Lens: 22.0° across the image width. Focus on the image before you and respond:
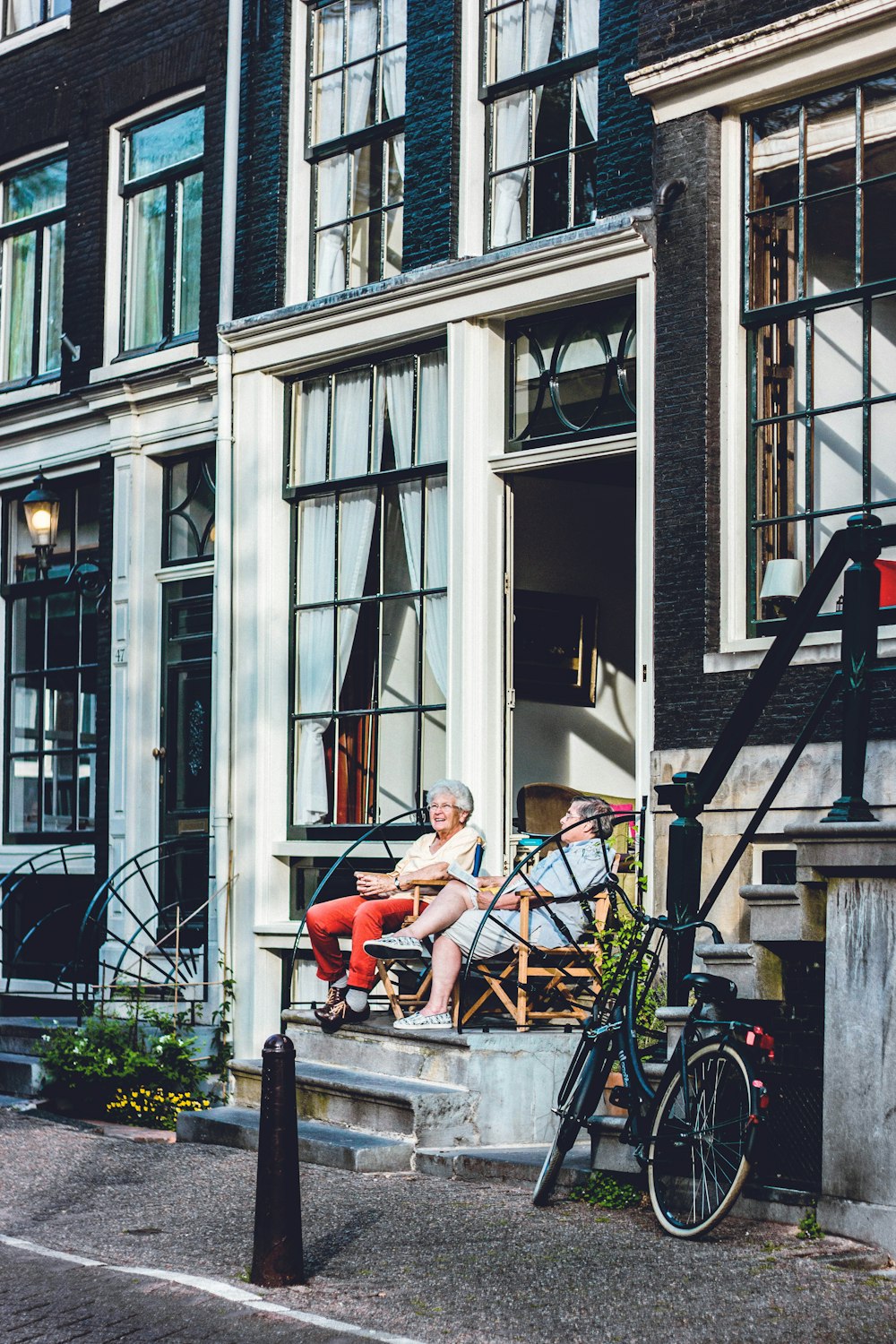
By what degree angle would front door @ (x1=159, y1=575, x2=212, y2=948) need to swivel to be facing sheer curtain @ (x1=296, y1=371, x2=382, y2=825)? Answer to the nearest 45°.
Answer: approximately 90° to its left

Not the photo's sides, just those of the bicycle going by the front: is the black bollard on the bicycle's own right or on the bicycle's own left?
on the bicycle's own left

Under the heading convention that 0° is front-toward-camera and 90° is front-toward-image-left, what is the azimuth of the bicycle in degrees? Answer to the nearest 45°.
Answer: approximately 135°

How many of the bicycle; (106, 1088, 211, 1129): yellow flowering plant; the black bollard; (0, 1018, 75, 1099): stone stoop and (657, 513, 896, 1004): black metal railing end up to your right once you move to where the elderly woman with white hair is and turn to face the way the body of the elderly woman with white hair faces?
2

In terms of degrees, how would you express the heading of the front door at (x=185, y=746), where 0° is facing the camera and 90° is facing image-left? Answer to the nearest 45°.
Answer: approximately 45°
